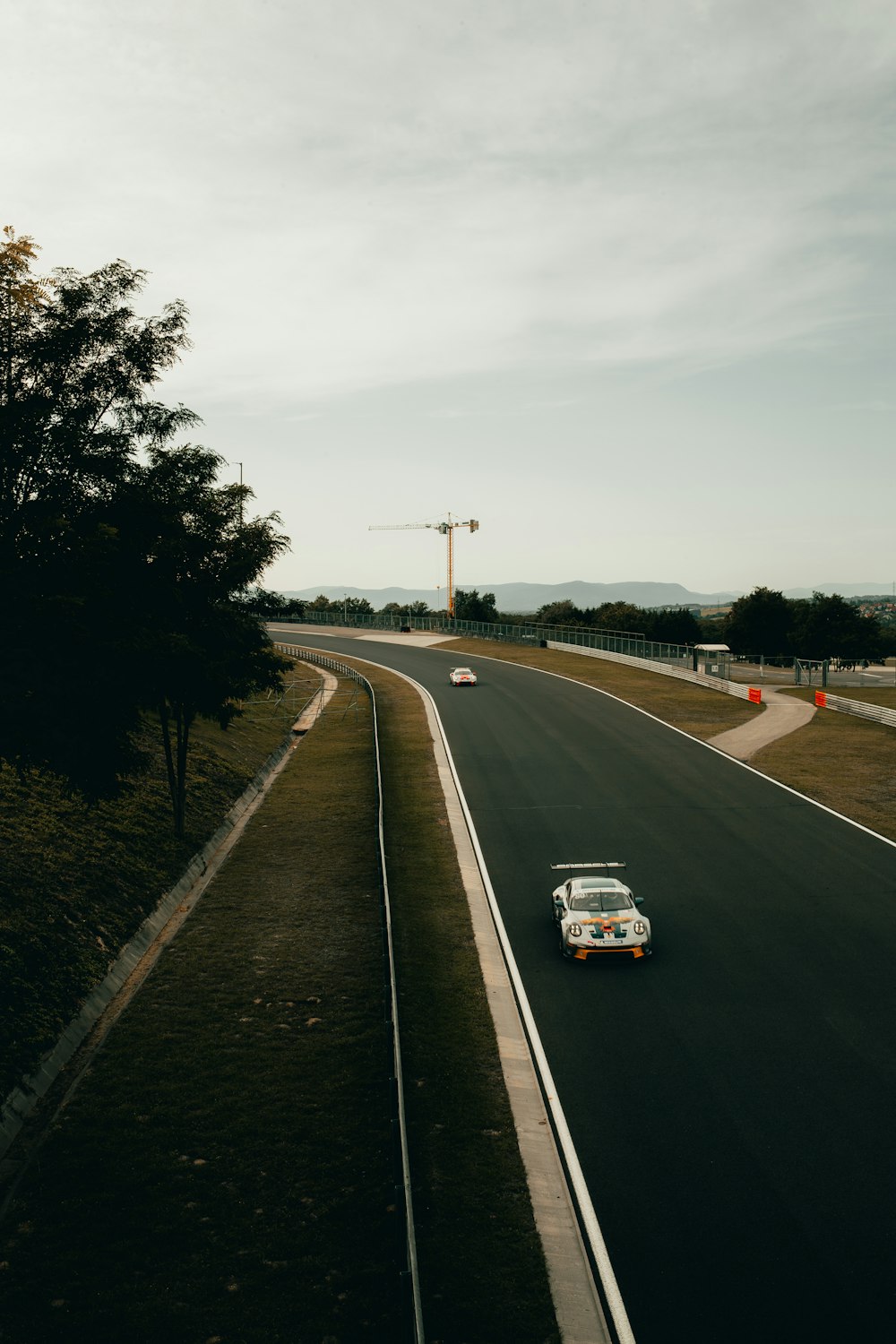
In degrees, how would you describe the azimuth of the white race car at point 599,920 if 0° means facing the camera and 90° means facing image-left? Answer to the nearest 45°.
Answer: approximately 0°

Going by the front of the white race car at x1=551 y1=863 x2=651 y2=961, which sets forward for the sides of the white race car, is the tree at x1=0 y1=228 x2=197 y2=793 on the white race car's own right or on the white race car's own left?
on the white race car's own right

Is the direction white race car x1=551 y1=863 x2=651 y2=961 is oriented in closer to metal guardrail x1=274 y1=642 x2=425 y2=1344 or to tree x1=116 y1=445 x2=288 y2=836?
the metal guardrail

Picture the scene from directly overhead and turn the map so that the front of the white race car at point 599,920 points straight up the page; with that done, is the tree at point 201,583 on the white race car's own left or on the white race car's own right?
on the white race car's own right

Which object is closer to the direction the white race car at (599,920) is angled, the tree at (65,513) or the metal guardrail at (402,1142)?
the metal guardrail

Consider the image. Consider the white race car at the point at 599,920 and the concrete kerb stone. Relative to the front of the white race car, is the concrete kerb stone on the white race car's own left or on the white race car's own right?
on the white race car's own right
